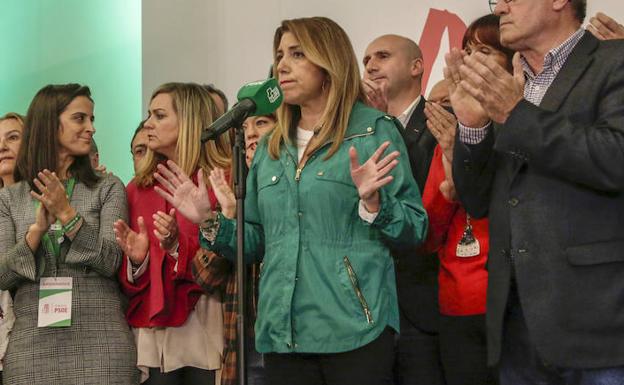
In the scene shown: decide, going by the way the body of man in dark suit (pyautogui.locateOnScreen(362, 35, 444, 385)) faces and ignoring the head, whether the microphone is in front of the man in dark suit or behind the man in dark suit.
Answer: in front

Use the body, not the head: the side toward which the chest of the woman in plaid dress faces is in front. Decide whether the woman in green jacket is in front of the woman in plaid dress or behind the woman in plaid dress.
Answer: in front

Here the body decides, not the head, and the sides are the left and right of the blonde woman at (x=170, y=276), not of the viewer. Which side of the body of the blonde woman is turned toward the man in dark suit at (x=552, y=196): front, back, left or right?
left

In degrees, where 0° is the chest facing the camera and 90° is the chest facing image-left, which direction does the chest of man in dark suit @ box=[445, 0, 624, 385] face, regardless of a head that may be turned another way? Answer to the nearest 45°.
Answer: approximately 45°

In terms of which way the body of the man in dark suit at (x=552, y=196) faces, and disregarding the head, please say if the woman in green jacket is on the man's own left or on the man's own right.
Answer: on the man's own right
